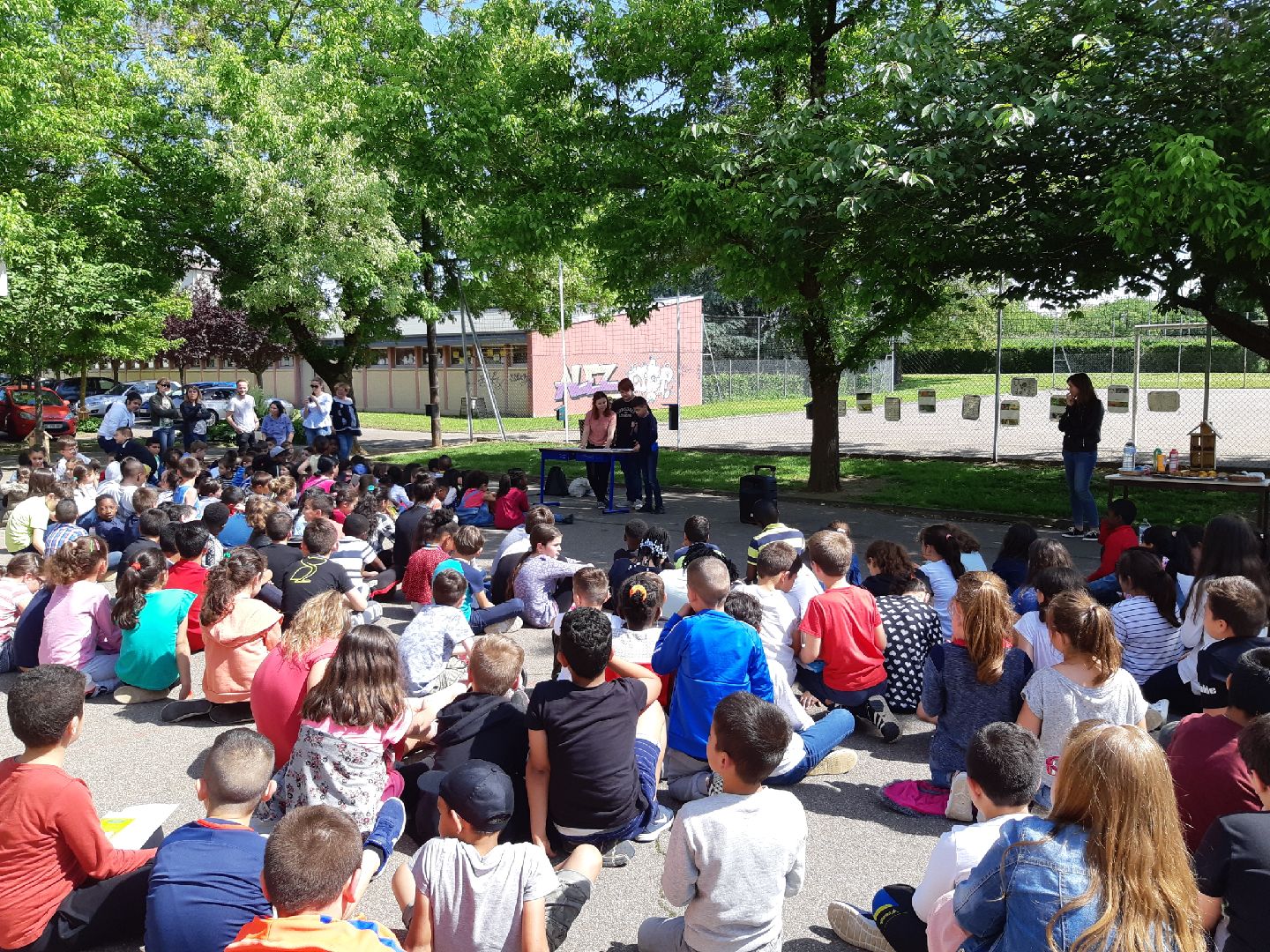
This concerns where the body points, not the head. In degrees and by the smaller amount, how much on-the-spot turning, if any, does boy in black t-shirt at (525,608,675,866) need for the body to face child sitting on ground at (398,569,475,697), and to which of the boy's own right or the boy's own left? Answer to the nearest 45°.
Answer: approximately 45° to the boy's own left

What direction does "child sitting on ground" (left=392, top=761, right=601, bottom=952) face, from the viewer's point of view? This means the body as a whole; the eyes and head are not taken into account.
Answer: away from the camera

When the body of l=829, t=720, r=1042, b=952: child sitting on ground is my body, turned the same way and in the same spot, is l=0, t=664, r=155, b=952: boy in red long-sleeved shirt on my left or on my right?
on my left

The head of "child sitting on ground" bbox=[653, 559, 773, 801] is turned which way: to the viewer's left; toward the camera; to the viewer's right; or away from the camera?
away from the camera

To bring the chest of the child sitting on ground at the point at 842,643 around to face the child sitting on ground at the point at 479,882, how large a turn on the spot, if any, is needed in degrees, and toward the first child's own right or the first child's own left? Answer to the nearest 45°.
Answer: approximately 135° to the first child's own left

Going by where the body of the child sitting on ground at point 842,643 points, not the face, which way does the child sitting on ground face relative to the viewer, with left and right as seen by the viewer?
facing away from the viewer and to the left of the viewer

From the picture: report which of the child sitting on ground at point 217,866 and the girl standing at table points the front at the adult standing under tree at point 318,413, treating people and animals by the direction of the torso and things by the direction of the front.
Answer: the child sitting on ground

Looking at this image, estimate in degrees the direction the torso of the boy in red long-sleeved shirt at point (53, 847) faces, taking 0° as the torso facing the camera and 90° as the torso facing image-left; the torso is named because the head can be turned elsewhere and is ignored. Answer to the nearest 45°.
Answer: approximately 225°

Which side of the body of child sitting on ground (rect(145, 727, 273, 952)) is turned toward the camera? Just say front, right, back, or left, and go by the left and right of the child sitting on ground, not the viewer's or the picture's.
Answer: back

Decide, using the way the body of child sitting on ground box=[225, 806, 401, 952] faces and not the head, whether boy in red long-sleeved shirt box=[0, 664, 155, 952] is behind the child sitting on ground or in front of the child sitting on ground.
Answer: in front

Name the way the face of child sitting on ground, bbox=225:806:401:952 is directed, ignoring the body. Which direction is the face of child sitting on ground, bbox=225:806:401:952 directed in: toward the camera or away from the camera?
away from the camera

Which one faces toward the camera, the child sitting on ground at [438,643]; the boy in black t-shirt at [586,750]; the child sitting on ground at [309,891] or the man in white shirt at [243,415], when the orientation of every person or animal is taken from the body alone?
the man in white shirt

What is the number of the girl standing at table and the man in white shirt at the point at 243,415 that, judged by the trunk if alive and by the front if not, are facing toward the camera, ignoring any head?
2
